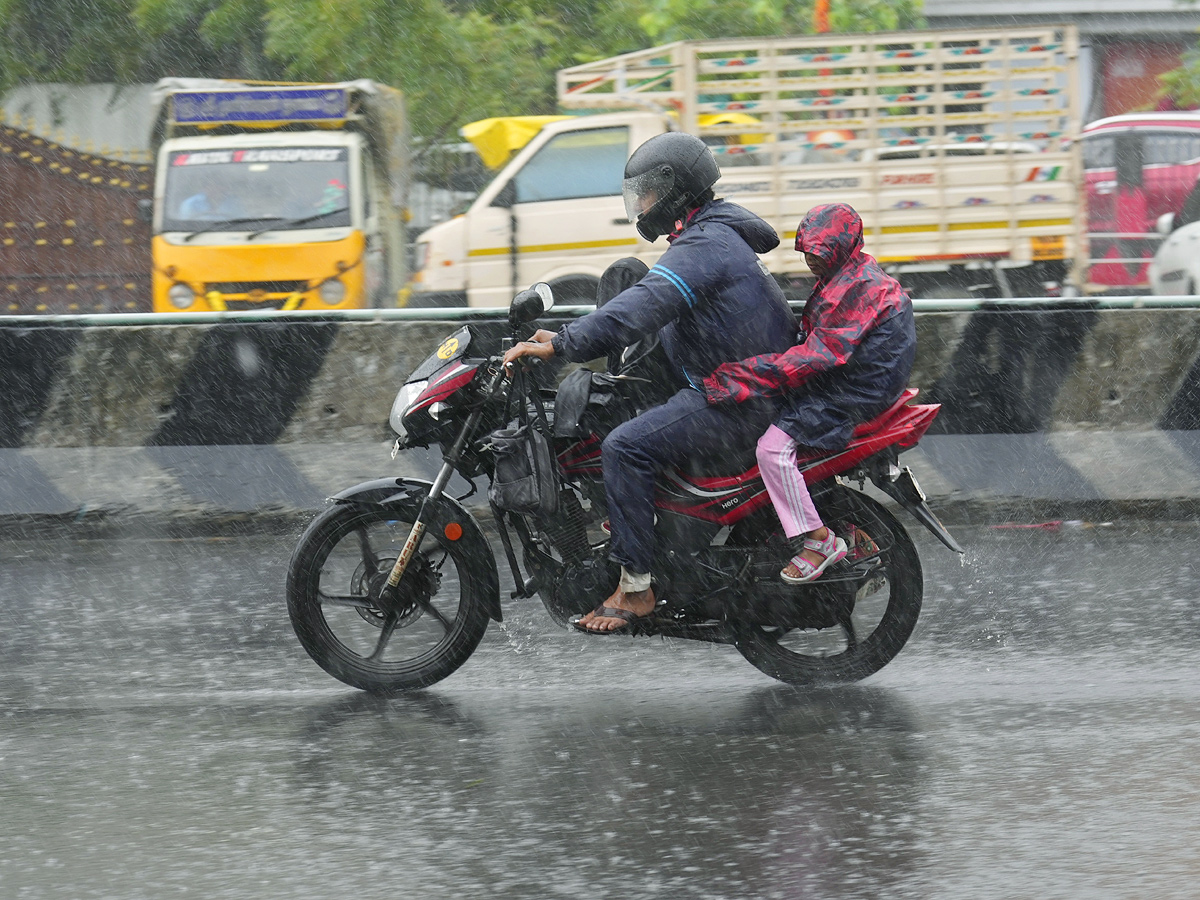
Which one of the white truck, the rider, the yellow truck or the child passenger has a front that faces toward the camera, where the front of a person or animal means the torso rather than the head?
the yellow truck

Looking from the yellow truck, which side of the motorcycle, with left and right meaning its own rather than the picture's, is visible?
right

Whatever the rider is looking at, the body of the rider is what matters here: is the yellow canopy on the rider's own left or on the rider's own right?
on the rider's own right

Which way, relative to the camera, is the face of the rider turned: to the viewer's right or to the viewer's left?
to the viewer's left

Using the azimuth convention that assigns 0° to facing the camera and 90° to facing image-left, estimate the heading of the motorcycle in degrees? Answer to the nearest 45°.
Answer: approximately 90°

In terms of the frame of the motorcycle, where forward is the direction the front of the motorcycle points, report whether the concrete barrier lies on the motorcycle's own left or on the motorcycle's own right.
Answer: on the motorcycle's own right

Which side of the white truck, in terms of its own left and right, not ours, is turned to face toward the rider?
left

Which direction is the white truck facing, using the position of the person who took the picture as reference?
facing to the left of the viewer

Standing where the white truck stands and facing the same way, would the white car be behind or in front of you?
behind

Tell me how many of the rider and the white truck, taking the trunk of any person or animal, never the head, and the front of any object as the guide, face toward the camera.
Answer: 0

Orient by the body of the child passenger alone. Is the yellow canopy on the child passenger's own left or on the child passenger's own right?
on the child passenger's own right

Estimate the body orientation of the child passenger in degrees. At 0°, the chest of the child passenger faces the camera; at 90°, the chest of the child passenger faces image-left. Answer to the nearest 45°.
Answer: approximately 90°

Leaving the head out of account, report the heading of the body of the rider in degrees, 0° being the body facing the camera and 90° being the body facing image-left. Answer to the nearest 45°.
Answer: approximately 90°

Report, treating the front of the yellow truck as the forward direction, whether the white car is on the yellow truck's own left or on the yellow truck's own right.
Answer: on the yellow truck's own left
